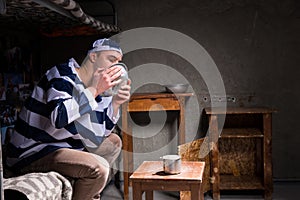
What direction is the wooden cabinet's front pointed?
toward the camera

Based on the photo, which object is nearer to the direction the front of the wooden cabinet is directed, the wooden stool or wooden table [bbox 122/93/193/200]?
the wooden stool

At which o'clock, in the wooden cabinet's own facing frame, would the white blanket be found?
The white blanket is roughly at 1 o'clock from the wooden cabinet.

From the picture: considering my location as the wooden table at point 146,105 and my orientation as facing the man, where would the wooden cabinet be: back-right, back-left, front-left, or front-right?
back-left

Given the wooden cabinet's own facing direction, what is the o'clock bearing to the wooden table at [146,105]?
The wooden table is roughly at 2 o'clock from the wooden cabinet.

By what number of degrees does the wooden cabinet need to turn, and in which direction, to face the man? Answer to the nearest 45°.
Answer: approximately 45° to its right

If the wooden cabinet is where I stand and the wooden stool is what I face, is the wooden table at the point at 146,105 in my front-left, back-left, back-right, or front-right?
front-right

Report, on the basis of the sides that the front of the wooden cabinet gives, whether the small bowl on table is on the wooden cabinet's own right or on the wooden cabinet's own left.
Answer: on the wooden cabinet's own right

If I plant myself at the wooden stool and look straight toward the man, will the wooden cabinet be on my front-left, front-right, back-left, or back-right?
back-right
